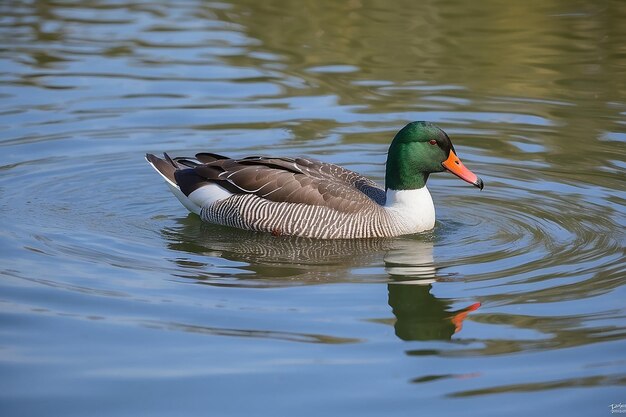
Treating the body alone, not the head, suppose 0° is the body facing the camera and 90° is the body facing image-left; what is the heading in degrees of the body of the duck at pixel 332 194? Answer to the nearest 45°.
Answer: approximately 270°
